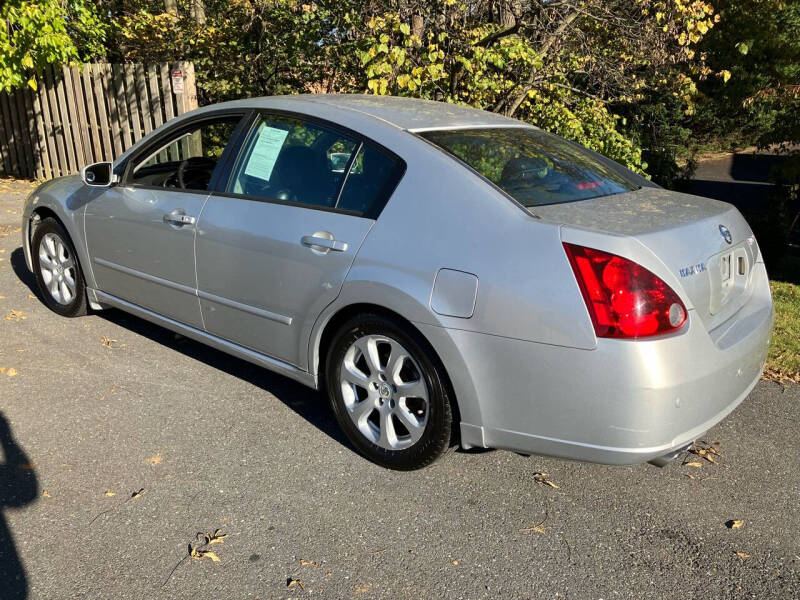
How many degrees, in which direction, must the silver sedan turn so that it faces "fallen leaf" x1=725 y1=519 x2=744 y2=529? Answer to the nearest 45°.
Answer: approximately 180°

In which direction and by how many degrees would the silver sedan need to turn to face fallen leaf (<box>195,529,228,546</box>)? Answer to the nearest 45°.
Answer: approximately 90° to its left

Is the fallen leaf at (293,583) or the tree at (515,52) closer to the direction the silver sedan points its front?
the tree

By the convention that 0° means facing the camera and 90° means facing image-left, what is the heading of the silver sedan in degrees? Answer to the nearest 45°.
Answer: approximately 135°

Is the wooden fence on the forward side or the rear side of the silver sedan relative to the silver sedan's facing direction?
on the forward side

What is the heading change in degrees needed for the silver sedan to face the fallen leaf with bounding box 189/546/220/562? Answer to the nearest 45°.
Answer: approximately 90° to its left

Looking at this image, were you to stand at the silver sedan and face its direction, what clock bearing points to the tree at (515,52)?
The tree is roughly at 2 o'clock from the silver sedan.

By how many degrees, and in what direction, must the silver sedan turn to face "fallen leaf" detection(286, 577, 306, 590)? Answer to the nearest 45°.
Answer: approximately 90° to its left
